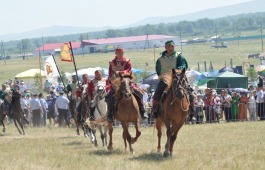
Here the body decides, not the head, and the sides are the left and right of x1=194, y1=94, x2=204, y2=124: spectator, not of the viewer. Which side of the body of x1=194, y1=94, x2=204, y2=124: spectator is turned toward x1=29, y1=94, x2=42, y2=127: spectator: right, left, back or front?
right

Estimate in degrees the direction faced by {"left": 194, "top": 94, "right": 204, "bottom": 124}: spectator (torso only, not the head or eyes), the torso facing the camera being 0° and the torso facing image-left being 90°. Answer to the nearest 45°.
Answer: approximately 0°

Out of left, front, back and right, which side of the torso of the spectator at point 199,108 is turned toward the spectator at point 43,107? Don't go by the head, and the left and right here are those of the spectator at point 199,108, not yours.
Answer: right
